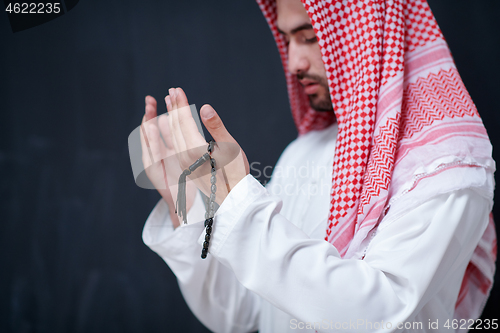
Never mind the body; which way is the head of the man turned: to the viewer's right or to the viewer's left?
to the viewer's left

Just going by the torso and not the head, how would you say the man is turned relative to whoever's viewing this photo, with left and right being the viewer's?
facing the viewer and to the left of the viewer
